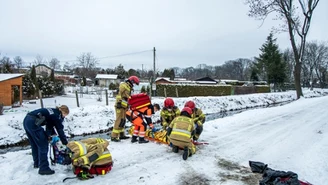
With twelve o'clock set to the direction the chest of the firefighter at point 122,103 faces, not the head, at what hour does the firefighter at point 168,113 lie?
the firefighter at point 168,113 is roughly at 12 o'clock from the firefighter at point 122,103.

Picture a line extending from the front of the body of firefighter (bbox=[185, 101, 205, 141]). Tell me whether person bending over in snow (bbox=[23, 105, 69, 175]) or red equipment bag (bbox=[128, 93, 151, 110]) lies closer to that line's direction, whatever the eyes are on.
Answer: the red equipment bag

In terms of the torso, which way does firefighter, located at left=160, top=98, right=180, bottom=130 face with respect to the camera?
toward the camera

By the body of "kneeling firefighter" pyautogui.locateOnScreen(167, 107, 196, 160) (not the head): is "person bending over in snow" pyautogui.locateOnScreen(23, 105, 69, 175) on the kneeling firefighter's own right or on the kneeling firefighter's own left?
on the kneeling firefighter's own left

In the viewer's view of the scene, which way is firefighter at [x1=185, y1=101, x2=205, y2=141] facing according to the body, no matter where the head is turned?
to the viewer's left

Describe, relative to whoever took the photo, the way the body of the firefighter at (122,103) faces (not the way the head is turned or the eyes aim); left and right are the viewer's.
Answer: facing to the right of the viewer

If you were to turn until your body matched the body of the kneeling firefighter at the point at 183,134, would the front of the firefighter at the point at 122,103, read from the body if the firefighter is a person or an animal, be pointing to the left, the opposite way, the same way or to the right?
to the right

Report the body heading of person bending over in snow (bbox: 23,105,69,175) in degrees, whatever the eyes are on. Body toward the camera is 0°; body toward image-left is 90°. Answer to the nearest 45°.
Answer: approximately 270°

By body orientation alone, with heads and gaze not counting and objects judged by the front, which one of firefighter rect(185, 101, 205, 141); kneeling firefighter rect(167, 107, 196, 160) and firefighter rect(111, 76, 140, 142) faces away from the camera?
the kneeling firefighter

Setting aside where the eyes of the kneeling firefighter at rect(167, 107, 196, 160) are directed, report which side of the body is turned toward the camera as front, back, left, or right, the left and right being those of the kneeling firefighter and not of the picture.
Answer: back
